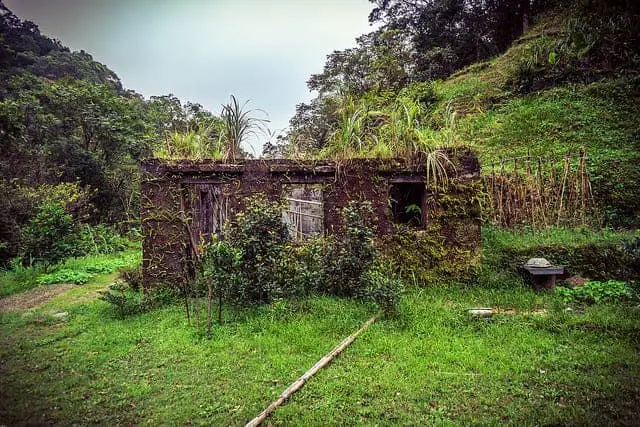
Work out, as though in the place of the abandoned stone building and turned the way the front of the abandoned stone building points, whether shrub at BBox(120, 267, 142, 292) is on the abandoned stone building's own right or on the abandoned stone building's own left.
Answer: on the abandoned stone building's own right

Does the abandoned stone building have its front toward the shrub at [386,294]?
yes

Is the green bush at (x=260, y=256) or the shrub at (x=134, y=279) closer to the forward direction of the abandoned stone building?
the green bush

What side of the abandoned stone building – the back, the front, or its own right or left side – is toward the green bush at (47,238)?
right

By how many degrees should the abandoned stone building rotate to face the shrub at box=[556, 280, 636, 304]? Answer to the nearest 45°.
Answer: approximately 90° to its left

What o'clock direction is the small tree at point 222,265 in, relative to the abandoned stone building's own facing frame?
The small tree is roughly at 2 o'clock from the abandoned stone building.

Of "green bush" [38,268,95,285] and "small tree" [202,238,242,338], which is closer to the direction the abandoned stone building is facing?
the small tree

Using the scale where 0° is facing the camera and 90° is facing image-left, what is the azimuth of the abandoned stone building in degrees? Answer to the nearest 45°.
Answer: approximately 0°
